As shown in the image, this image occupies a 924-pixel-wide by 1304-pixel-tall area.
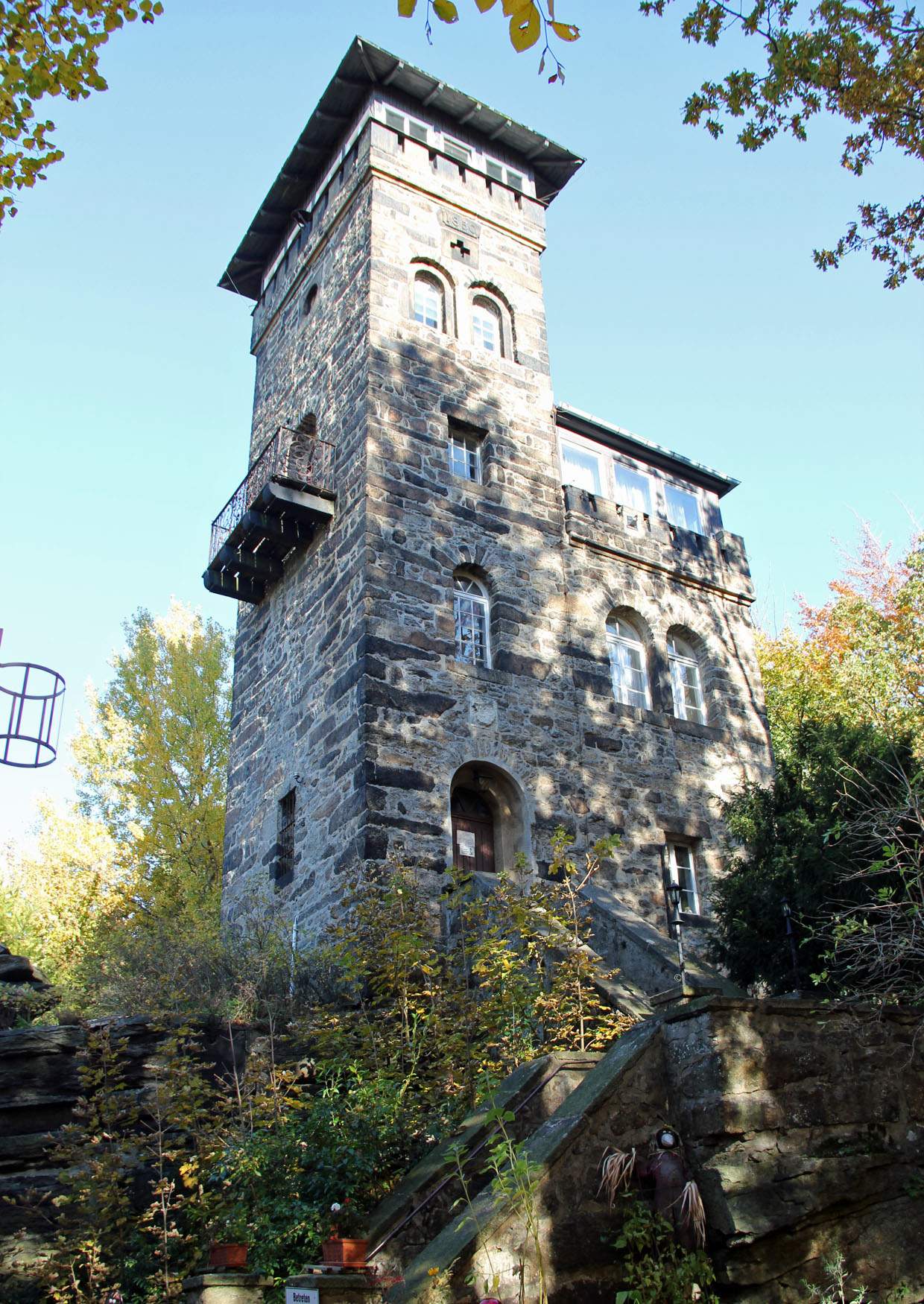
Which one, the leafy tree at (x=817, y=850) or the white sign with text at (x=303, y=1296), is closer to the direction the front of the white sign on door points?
the white sign with text

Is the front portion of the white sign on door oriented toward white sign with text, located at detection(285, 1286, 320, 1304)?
yes

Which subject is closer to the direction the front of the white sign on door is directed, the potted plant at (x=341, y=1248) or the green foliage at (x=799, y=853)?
the potted plant

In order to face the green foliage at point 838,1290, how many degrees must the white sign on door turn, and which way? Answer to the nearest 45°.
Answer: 0° — it already faces it

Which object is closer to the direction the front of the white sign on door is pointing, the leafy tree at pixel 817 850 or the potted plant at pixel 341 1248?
the potted plant

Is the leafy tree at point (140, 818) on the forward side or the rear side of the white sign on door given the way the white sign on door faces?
on the rear side

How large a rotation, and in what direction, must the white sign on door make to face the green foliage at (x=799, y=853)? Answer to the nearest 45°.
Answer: approximately 45° to its left

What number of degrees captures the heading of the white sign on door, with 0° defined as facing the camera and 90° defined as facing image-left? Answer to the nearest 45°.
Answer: approximately 0°

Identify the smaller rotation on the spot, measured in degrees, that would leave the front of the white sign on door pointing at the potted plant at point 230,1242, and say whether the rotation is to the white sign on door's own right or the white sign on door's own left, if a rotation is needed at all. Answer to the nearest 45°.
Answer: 0° — it already faces it

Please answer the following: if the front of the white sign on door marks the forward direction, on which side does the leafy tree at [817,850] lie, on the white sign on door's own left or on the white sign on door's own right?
on the white sign on door's own left
